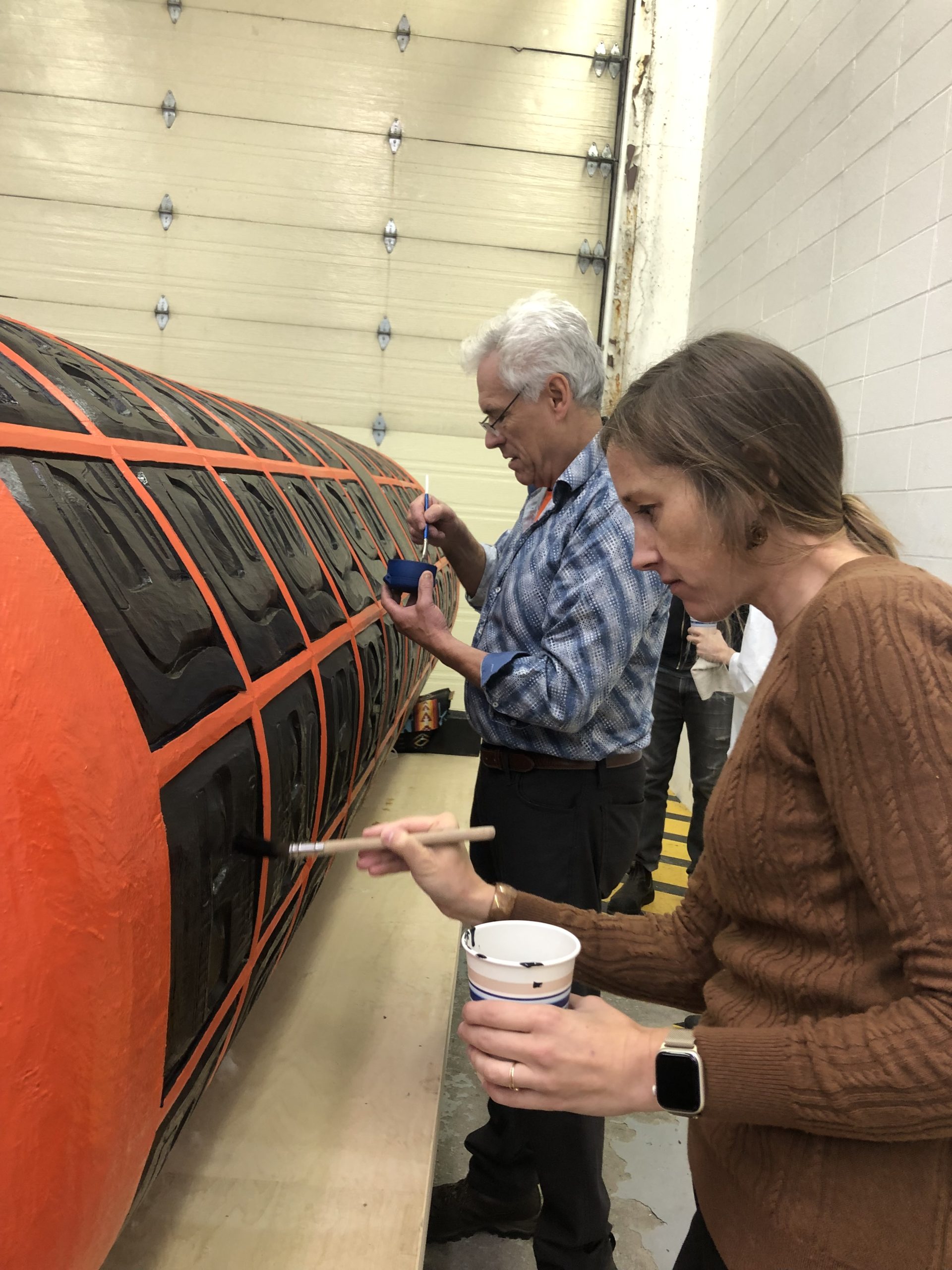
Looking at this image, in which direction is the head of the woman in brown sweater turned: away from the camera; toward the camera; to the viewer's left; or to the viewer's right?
to the viewer's left

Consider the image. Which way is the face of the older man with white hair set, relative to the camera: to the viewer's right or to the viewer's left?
to the viewer's left

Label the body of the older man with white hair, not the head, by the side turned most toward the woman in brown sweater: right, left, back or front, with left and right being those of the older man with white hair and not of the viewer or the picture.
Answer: left

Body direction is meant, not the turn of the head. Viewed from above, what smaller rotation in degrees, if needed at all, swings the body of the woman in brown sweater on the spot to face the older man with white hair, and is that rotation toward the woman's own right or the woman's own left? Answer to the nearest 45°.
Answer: approximately 90° to the woman's own right

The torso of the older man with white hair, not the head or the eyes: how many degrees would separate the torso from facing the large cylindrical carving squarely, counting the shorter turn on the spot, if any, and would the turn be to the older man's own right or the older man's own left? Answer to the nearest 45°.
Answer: approximately 45° to the older man's own left

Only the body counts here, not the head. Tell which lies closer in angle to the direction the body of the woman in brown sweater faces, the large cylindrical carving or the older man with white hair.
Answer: the large cylindrical carving

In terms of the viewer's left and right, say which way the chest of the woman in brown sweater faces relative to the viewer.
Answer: facing to the left of the viewer

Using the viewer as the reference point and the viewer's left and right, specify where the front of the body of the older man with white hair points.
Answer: facing to the left of the viewer

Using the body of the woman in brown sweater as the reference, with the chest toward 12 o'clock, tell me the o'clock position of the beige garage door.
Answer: The beige garage door is roughly at 2 o'clock from the woman in brown sweater.

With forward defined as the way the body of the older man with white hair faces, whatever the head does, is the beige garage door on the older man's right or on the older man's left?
on the older man's right

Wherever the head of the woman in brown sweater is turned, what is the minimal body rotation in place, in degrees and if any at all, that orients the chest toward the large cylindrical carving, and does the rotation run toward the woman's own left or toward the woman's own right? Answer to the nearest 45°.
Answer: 0° — they already face it

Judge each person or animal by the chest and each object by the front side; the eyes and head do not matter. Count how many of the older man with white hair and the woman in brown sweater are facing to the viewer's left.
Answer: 2
